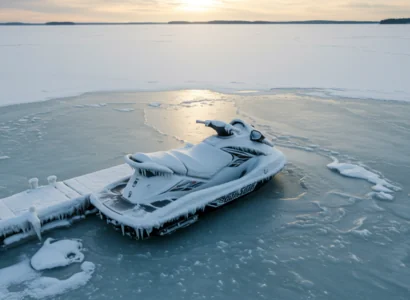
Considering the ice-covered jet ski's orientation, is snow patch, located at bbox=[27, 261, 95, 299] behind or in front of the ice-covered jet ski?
behind

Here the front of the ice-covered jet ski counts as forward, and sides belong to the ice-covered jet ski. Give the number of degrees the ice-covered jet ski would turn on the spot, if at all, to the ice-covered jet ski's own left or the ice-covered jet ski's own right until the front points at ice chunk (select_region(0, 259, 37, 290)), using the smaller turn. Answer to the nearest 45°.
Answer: approximately 180°

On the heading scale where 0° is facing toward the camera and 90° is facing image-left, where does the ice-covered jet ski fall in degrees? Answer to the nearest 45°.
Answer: approximately 225°

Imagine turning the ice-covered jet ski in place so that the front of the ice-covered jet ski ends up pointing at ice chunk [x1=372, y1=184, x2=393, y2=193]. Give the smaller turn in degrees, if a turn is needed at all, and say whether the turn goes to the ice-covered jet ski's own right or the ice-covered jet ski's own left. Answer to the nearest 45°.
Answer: approximately 45° to the ice-covered jet ski's own right
